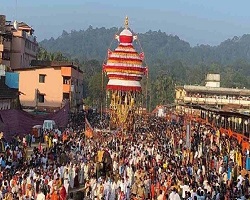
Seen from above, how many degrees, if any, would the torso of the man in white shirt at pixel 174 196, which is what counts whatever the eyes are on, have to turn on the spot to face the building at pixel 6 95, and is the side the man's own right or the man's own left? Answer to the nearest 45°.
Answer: approximately 45° to the man's own left

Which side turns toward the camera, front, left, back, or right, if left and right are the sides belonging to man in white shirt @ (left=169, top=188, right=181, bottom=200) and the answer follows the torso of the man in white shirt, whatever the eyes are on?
back

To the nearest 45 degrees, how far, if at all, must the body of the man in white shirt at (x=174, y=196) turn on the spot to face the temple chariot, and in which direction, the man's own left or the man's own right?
0° — they already face it
